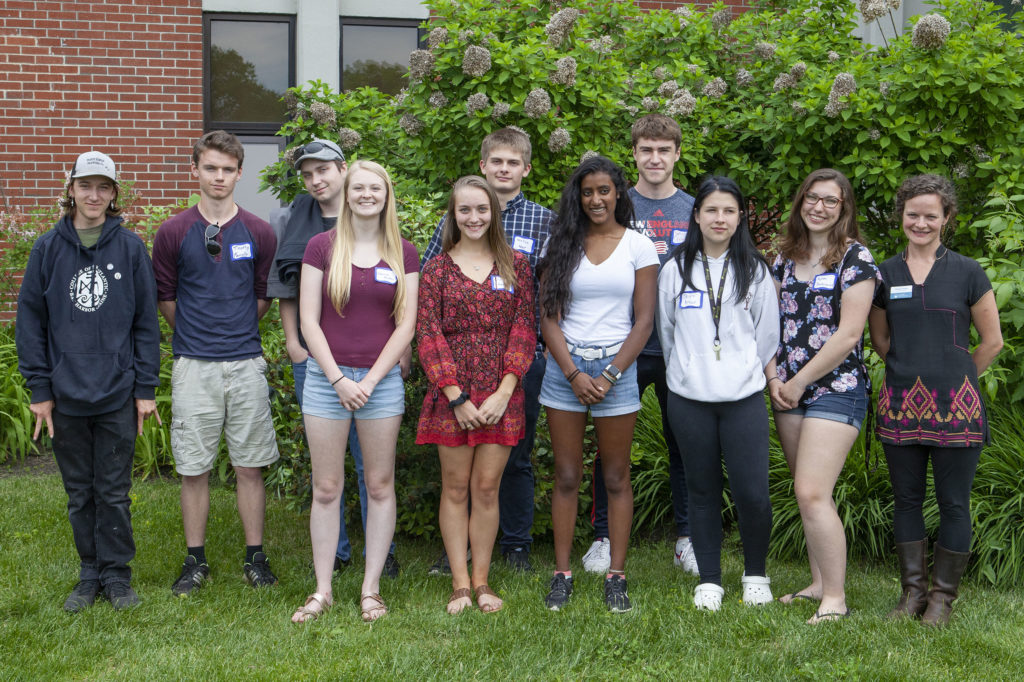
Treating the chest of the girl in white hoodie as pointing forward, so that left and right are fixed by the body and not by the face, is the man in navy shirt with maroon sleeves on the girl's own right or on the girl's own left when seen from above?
on the girl's own right

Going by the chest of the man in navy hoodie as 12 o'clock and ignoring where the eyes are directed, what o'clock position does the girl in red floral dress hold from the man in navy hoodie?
The girl in red floral dress is roughly at 10 o'clock from the man in navy hoodie.

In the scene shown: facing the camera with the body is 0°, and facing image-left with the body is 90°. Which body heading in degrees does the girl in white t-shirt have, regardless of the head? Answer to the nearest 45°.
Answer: approximately 0°

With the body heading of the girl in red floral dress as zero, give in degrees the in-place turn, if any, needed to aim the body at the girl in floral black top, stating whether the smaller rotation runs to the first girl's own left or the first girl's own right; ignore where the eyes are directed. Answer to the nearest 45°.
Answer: approximately 90° to the first girl's own left

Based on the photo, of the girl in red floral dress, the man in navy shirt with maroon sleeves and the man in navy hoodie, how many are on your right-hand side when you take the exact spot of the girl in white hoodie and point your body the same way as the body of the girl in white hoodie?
3

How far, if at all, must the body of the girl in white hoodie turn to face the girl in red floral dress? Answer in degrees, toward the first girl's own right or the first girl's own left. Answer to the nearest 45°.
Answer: approximately 90° to the first girl's own right

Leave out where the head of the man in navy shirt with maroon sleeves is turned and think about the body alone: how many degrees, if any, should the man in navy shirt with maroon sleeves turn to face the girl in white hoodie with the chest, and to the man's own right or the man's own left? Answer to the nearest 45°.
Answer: approximately 45° to the man's own left
